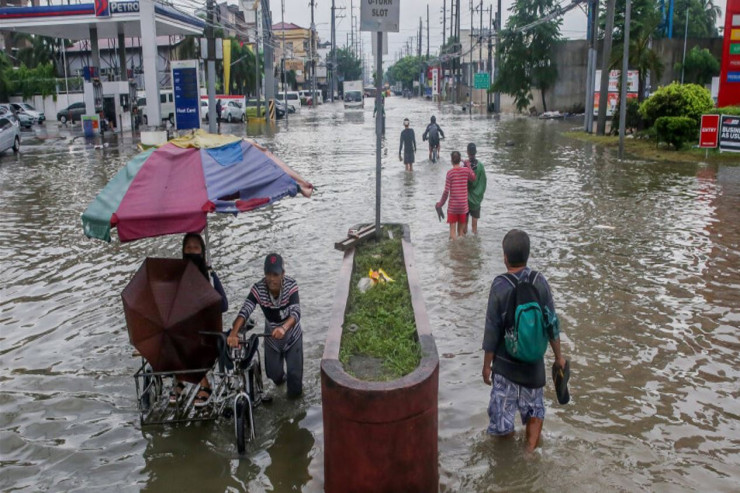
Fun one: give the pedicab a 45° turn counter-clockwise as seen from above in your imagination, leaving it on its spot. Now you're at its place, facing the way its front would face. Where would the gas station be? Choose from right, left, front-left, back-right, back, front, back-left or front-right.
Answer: back-left

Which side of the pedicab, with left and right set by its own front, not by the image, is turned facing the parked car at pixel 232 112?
back

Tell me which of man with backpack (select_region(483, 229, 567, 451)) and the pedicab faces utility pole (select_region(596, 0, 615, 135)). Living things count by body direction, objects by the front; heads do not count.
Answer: the man with backpack

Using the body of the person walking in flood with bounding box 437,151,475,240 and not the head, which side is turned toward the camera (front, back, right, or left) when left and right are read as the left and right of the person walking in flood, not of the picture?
back

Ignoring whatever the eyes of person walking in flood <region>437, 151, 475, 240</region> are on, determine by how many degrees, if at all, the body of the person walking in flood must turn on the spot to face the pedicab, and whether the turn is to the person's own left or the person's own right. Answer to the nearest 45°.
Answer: approximately 180°

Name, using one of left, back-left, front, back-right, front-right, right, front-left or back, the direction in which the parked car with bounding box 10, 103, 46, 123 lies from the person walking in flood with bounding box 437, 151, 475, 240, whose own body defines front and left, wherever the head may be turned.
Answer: front-left

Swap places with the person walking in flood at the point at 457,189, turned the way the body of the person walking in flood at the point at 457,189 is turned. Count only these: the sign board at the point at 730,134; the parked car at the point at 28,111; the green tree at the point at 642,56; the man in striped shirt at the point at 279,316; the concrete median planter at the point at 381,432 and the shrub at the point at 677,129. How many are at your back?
2

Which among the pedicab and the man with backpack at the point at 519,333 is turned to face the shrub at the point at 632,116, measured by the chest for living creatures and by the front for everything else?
the man with backpack

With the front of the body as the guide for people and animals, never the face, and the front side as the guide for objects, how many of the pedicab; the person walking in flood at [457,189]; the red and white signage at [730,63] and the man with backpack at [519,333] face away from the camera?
2

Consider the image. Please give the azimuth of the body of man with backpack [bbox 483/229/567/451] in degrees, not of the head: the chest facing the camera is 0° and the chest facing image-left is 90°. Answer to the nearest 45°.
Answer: approximately 180°

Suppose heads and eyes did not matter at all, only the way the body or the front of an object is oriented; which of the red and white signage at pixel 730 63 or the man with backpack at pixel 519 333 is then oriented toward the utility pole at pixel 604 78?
the man with backpack

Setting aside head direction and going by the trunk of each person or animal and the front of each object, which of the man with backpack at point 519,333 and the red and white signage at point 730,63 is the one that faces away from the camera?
the man with backpack

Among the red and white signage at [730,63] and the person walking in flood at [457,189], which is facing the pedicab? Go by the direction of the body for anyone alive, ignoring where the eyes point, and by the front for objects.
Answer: the red and white signage

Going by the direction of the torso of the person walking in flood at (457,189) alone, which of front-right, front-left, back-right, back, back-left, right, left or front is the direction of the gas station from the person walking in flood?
front-left

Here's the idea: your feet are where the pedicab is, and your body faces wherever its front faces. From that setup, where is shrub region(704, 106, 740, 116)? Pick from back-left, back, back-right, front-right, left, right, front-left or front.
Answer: back-left
